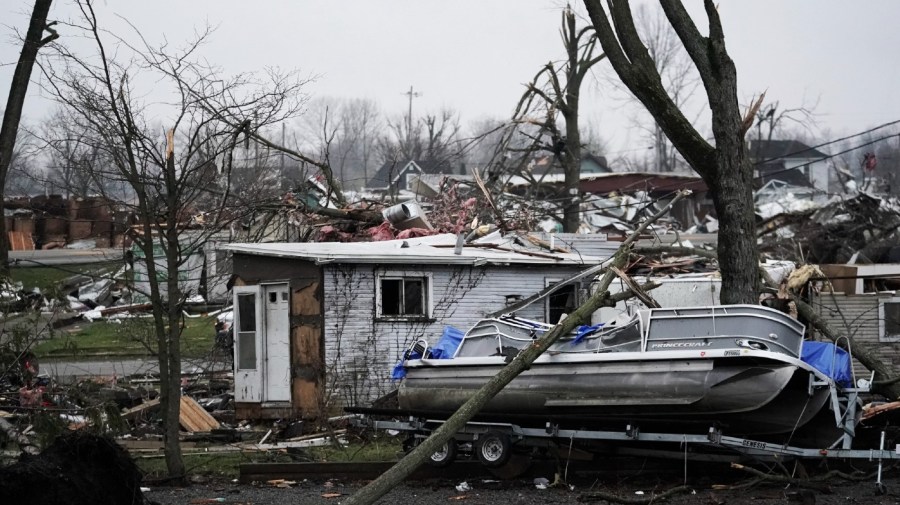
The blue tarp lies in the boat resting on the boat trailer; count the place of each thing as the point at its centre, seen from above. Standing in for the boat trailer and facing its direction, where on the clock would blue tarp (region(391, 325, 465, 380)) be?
The blue tarp is roughly at 7 o'clock from the boat trailer.

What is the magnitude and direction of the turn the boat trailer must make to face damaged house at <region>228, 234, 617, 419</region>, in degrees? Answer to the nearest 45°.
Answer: approximately 135° to its left

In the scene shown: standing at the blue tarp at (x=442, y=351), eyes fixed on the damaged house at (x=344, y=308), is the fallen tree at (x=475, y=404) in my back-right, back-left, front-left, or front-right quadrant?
back-left

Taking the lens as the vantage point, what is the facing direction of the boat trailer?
facing to the right of the viewer
